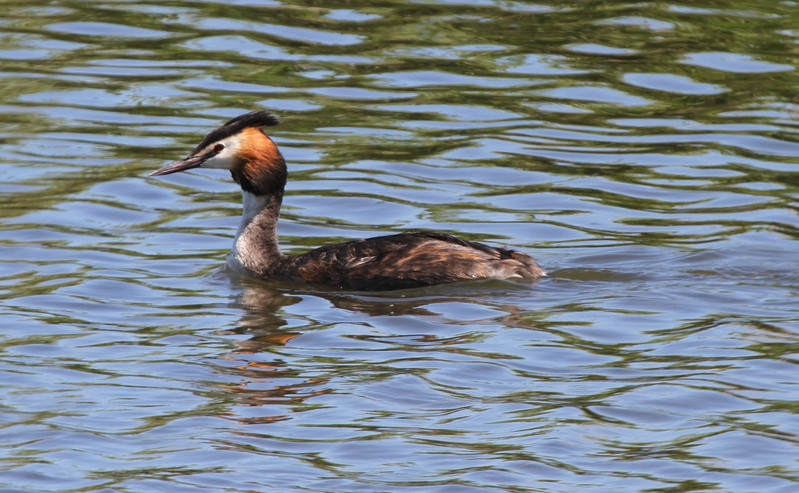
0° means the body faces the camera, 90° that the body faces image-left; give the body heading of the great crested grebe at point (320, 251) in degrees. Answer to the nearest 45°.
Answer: approximately 90°
